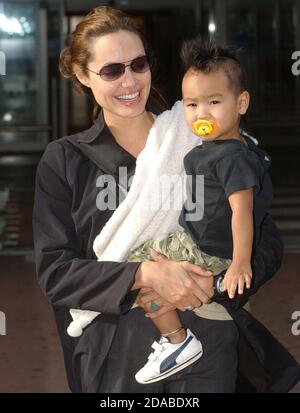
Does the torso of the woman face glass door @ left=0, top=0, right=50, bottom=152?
no

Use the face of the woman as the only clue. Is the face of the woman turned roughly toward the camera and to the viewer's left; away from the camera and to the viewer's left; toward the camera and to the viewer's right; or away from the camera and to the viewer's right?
toward the camera and to the viewer's right

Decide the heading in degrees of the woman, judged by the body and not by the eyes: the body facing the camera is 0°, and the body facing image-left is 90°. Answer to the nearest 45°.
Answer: approximately 315°
